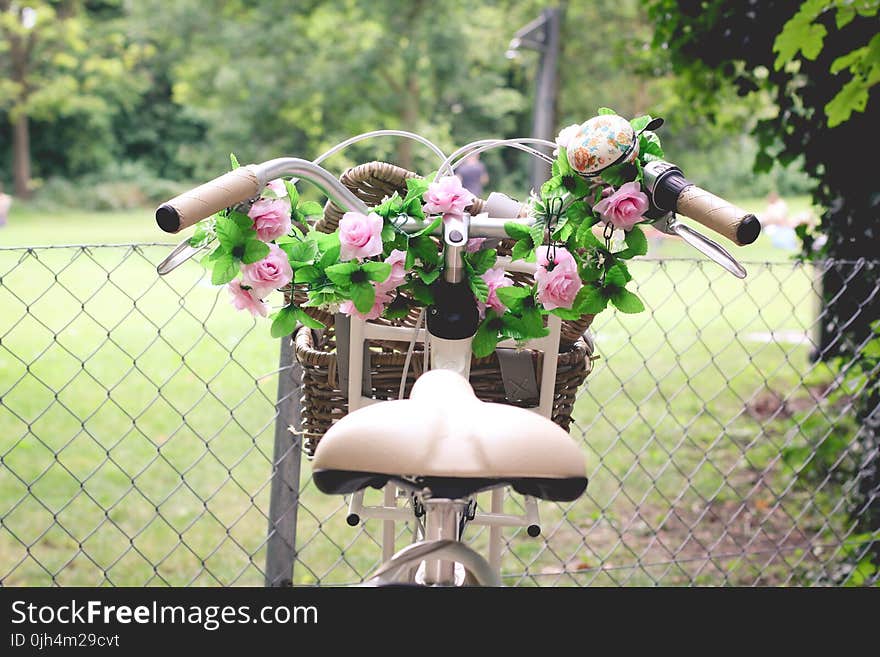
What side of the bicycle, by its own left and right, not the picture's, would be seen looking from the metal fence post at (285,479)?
front

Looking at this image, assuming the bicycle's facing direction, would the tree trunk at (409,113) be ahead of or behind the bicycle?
ahead

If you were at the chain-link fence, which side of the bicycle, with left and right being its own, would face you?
front

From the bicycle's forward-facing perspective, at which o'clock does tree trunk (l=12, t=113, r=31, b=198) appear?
The tree trunk is roughly at 11 o'clock from the bicycle.

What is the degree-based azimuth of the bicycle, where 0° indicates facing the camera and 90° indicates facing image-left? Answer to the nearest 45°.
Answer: approximately 180°
